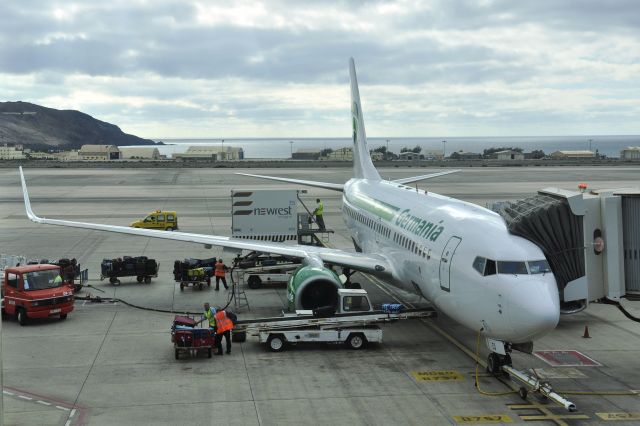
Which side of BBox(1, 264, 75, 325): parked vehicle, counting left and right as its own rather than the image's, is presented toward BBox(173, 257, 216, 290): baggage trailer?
left

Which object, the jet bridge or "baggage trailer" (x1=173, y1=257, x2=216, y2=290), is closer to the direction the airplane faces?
the jet bridge

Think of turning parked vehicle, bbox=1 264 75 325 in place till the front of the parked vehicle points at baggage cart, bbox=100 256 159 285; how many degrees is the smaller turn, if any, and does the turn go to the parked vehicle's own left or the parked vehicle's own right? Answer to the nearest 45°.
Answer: approximately 90° to the parked vehicle's own left

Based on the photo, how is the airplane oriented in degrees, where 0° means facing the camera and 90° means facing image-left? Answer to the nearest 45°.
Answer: approximately 315°
